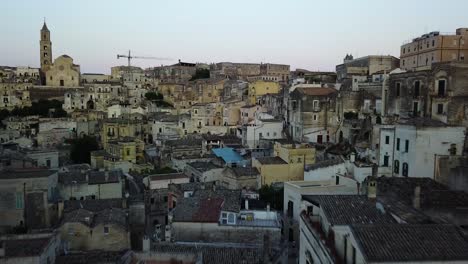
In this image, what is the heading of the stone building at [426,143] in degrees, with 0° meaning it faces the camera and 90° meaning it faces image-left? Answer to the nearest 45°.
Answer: approximately 45°

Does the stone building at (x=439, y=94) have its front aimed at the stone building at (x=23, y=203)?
yes

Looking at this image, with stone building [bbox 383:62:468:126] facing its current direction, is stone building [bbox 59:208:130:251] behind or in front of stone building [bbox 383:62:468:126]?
in front

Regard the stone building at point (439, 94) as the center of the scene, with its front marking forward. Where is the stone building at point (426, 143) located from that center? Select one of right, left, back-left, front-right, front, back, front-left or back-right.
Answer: front-left

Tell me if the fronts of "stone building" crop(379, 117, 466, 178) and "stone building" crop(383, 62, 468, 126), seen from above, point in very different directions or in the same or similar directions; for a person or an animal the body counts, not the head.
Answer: same or similar directions

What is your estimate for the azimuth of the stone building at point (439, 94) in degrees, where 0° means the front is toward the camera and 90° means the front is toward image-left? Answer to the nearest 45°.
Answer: approximately 45°

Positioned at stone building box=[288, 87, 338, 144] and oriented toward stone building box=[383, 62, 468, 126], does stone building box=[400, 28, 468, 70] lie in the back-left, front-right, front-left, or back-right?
front-left

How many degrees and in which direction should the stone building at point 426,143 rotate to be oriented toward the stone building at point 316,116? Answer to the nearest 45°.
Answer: approximately 90° to its right

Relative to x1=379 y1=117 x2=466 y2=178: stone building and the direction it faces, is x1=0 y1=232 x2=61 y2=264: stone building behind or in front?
in front

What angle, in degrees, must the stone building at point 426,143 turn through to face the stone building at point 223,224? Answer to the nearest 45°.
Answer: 0° — it already faces it

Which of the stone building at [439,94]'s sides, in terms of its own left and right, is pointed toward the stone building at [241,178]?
front

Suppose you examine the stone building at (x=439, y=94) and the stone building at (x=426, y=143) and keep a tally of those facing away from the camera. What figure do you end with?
0

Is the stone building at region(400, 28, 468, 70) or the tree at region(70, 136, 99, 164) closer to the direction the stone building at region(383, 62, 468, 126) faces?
the tree
